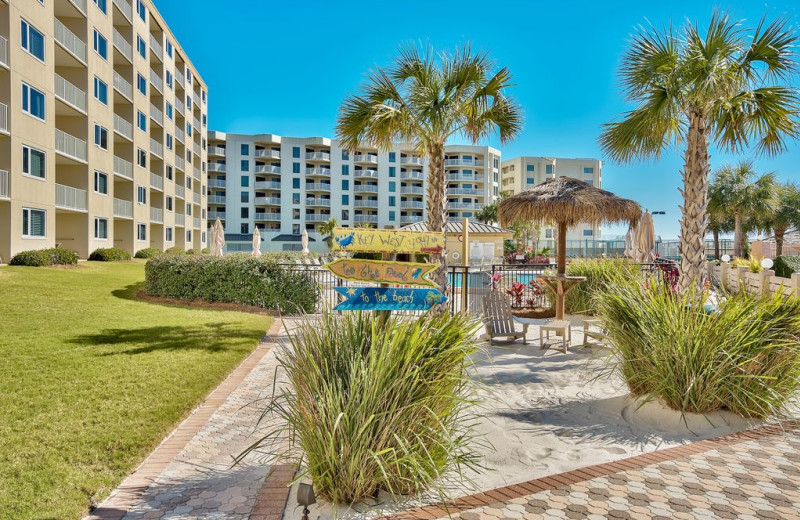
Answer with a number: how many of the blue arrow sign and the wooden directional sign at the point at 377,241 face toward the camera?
2

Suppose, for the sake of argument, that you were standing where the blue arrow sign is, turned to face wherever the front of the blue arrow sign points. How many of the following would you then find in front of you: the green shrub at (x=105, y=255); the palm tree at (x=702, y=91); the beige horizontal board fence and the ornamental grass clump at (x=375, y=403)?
1

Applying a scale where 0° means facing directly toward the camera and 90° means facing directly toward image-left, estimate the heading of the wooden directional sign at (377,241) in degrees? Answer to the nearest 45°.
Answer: approximately 0°

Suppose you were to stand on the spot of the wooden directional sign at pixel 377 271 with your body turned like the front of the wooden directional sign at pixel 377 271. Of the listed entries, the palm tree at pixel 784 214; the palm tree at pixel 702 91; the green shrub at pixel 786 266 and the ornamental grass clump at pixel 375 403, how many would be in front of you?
1

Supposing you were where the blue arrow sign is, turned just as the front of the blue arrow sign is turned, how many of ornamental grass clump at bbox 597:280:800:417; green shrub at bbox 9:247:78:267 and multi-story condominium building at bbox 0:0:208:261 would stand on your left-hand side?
1

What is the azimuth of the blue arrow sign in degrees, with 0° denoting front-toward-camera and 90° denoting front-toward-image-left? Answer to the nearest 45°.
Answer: approximately 0°

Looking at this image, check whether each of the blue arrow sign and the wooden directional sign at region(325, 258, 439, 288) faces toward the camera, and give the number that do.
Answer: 2

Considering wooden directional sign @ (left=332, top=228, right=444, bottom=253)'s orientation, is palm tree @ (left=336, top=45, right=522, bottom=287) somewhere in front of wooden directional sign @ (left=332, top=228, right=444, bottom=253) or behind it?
behind

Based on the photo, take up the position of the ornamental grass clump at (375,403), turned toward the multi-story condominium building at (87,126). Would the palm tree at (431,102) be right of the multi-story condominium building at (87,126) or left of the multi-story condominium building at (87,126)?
right
